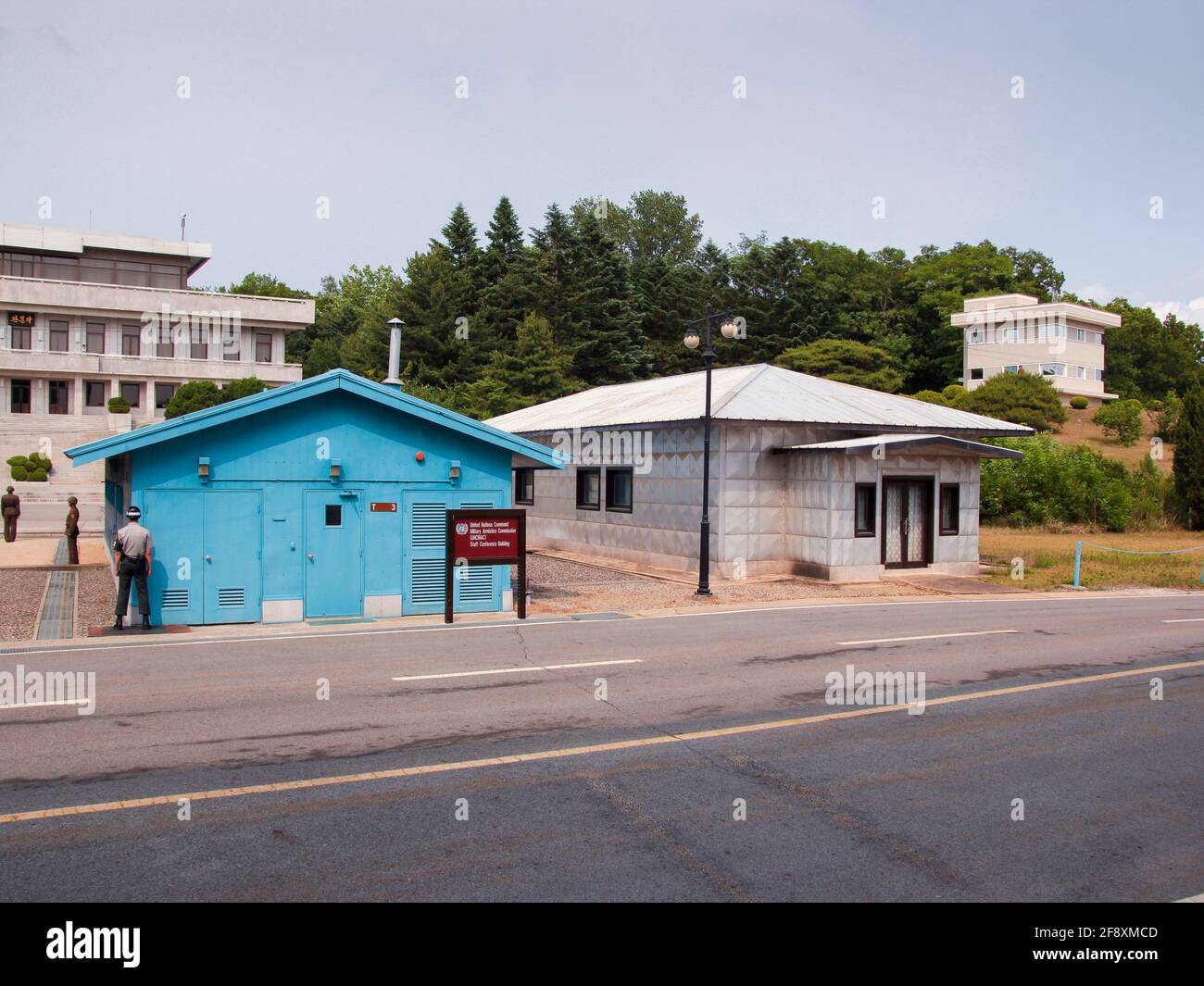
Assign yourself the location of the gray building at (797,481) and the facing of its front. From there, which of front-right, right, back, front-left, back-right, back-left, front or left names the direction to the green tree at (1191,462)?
left

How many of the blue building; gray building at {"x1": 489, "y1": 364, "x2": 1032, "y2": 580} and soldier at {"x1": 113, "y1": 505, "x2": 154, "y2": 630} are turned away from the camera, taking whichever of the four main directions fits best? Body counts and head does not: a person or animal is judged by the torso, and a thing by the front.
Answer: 1

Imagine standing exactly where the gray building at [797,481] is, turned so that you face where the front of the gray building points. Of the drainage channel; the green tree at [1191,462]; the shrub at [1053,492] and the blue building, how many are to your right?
2

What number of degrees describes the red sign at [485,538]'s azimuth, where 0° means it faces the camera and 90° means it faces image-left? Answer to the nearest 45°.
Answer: approximately 0°

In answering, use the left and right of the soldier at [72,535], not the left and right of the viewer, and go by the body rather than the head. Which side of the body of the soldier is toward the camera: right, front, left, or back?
left

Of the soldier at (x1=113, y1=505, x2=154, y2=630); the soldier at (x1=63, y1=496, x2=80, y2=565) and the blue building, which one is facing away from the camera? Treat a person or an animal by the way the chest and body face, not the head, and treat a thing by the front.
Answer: the soldier at (x1=113, y1=505, x2=154, y2=630)

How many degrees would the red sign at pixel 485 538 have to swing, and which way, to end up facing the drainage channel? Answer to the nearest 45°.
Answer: approximately 90° to its right

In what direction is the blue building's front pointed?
toward the camera

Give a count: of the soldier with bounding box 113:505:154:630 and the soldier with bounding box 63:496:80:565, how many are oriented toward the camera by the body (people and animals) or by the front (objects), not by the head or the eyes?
0

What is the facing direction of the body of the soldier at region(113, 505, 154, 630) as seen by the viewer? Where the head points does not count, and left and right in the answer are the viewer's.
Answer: facing away from the viewer
